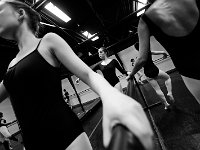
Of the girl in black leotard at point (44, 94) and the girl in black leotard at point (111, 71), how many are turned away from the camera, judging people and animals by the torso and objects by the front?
0

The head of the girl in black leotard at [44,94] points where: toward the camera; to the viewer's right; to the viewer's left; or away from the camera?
to the viewer's left

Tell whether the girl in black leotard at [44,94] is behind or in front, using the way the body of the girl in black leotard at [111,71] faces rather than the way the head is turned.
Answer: in front

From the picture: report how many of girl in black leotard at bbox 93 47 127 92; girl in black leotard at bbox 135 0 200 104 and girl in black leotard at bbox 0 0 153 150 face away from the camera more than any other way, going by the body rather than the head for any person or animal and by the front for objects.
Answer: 1

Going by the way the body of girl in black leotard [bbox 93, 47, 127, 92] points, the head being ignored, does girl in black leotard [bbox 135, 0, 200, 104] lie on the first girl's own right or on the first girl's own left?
on the first girl's own left

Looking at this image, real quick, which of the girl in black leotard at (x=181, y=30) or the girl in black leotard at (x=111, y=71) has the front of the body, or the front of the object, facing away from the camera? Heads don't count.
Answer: the girl in black leotard at (x=181, y=30)

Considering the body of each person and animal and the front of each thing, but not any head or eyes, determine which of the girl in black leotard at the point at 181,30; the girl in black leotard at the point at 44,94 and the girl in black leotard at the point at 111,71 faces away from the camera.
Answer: the girl in black leotard at the point at 181,30

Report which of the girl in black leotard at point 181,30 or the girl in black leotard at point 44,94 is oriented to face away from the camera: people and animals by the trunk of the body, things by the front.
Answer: the girl in black leotard at point 181,30

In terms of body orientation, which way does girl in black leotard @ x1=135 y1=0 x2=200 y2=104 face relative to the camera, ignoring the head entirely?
away from the camera

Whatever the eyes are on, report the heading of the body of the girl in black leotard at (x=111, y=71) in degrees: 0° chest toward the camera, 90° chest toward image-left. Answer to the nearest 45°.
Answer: approximately 45°
